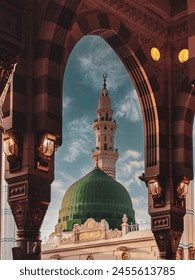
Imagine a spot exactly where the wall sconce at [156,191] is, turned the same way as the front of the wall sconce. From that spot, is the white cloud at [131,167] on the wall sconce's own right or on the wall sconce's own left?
on the wall sconce's own right

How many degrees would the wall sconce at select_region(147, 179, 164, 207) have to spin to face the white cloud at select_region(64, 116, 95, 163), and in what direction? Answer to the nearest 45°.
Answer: approximately 135° to its right

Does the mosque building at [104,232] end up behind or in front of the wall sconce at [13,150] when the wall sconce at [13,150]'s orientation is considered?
behind

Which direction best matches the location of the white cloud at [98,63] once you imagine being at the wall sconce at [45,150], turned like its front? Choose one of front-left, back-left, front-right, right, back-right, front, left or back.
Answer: back-left

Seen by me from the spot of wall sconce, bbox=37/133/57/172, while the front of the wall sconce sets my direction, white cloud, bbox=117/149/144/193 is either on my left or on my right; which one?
on my left

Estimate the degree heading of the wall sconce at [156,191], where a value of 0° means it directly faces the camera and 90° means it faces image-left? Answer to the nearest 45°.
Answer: approximately 45°
